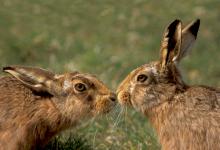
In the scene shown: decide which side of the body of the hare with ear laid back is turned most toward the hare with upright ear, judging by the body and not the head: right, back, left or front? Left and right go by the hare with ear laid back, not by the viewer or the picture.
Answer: front

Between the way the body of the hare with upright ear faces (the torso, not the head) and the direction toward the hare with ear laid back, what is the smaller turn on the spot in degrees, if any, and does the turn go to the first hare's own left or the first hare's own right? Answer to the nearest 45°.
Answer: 0° — it already faces it

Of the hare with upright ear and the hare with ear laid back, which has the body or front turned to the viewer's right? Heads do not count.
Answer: the hare with ear laid back

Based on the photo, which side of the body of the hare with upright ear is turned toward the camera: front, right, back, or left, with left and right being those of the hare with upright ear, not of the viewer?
left

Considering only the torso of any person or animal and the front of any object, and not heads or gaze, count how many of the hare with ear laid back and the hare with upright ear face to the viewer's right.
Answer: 1

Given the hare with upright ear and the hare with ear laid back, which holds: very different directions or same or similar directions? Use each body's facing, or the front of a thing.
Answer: very different directions

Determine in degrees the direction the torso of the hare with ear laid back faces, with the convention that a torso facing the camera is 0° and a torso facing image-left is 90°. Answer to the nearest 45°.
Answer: approximately 270°
